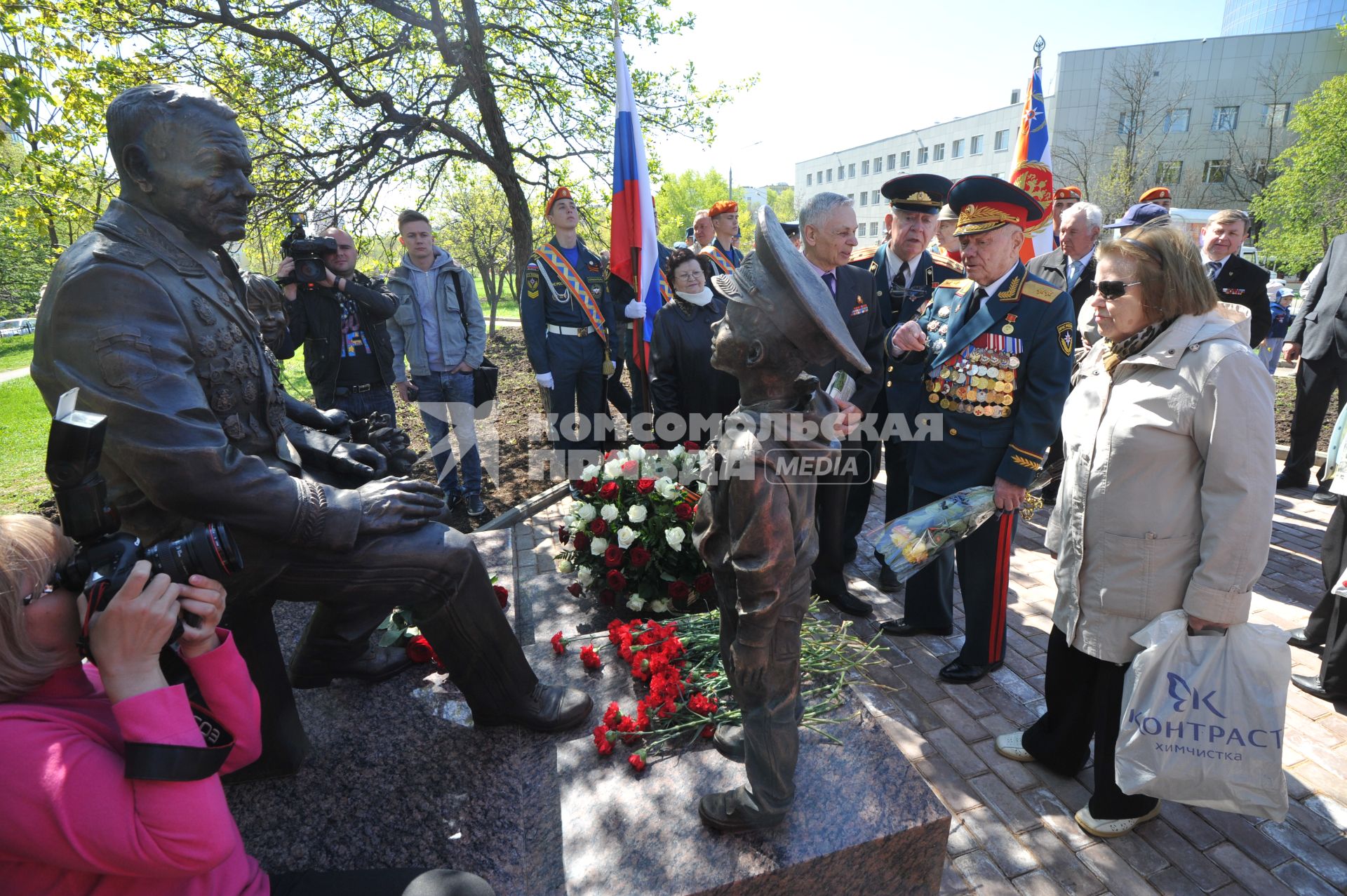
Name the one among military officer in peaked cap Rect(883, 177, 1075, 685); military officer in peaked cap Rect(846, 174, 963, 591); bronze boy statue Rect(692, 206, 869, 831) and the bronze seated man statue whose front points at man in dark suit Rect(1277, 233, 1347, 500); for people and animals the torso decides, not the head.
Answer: the bronze seated man statue

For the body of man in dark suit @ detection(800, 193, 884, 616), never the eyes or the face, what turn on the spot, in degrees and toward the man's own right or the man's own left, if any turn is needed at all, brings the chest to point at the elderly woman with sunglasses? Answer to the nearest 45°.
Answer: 0° — they already face them

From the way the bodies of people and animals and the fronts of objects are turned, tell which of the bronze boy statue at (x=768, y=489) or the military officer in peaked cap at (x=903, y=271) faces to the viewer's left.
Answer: the bronze boy statue

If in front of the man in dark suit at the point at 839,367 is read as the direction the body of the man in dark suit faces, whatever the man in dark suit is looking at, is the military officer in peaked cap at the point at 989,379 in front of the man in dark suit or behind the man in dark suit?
in front

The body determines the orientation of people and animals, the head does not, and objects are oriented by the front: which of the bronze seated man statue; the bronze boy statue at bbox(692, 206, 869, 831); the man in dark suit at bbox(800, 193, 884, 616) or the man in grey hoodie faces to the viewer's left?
the bronze boy statue

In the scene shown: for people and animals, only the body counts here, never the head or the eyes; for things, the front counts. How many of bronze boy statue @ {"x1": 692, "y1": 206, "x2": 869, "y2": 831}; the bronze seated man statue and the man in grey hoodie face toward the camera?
1

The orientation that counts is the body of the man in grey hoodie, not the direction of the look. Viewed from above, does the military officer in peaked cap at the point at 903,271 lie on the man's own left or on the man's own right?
on the man's own left

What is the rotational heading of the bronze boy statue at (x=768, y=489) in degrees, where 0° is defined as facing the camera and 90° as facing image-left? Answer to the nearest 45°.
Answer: approximately 90°

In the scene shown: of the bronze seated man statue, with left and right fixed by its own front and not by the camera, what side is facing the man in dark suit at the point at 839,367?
front

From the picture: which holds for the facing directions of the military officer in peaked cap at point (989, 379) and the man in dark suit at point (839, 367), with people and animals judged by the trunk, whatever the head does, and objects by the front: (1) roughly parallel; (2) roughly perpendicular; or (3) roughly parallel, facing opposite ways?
roughly perpendicular

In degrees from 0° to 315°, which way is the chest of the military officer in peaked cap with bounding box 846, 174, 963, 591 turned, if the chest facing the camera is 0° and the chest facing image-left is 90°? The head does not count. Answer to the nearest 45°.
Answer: approximately 0°

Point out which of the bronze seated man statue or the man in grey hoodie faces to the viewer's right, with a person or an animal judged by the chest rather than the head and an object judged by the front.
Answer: the bronze seated man statue

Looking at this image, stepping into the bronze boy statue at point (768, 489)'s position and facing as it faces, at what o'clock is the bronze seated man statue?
The bronze seated man statue is roughly at 12 o'clock from the bronze boy statue.

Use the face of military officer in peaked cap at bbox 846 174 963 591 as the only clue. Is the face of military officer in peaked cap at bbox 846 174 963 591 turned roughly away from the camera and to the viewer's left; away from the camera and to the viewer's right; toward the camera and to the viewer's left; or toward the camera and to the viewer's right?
toward the camera and to the viewer's left

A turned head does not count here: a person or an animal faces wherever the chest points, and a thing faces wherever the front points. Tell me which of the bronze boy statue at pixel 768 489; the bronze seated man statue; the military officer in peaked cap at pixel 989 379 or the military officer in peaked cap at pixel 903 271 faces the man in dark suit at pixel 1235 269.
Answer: the bronze seated man statue

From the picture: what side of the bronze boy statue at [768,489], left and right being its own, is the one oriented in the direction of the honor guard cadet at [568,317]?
right

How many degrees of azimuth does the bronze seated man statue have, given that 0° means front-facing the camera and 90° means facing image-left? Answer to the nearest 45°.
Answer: approximately 270°
